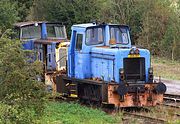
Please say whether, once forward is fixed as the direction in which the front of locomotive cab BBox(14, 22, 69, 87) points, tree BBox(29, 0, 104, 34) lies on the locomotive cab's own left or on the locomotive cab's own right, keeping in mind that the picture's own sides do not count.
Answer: on the locomotive cab's own left

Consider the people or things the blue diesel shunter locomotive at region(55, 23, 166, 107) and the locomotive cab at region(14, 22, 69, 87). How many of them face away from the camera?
0

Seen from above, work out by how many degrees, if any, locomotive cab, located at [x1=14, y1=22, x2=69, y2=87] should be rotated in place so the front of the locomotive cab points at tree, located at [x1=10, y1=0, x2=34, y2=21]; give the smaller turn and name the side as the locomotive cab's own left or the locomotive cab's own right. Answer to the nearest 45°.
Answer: approximately 135° to the locomotive cab's own left

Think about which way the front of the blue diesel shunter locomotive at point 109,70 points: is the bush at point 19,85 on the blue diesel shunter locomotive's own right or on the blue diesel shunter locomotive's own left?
on the blue diesel shunter locomotive's own right

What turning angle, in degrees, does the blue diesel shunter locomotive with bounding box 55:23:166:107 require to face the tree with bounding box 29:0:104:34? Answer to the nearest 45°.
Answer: approximately 135° to its left

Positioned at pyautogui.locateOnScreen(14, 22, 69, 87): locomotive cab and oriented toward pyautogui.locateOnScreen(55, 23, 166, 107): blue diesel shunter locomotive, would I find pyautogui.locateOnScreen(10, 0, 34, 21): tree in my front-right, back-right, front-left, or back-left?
back-left

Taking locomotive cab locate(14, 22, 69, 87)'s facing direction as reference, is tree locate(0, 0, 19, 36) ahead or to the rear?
to the rear

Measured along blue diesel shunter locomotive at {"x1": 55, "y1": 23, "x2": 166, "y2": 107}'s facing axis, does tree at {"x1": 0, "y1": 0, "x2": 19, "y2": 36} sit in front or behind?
behind

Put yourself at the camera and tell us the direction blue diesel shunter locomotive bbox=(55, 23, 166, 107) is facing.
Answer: facing the viewer and to the right of the viewer

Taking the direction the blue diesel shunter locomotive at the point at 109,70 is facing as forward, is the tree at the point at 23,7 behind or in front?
behind

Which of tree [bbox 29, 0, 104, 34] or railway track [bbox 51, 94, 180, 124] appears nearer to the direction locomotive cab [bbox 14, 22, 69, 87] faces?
the railway track
